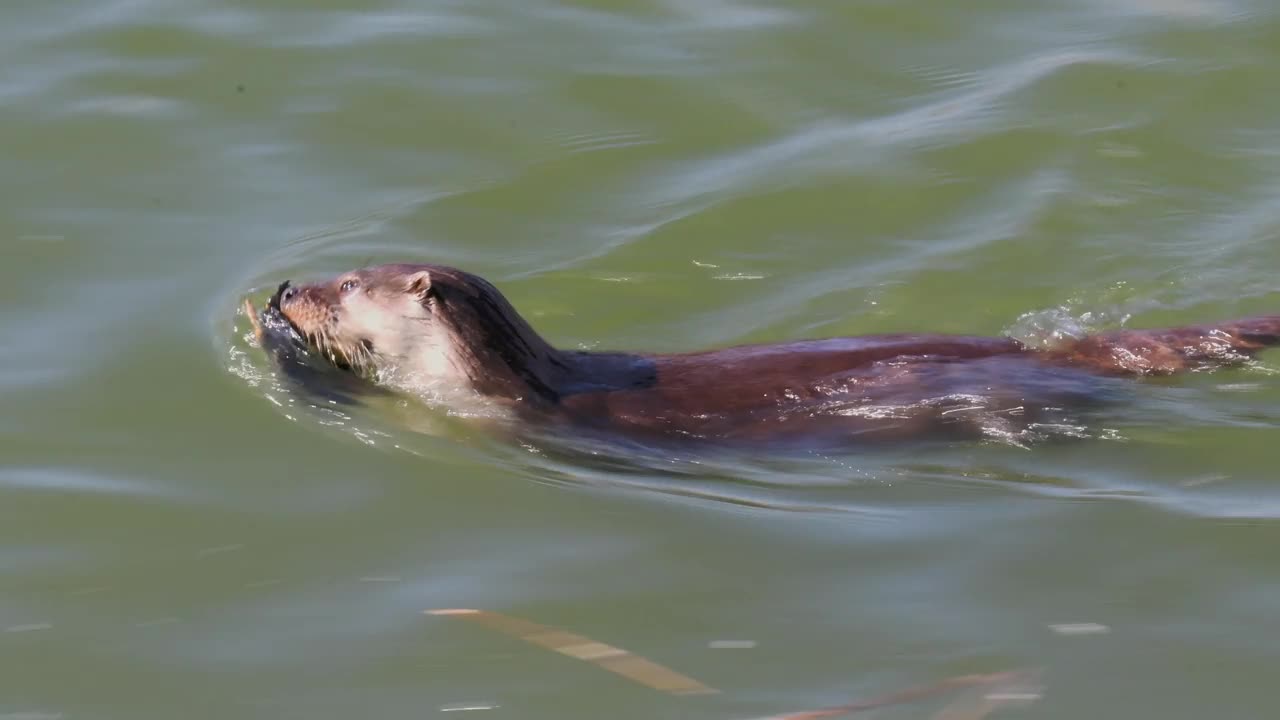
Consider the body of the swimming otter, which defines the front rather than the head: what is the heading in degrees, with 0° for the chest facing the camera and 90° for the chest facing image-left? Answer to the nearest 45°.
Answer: approximately 90°
